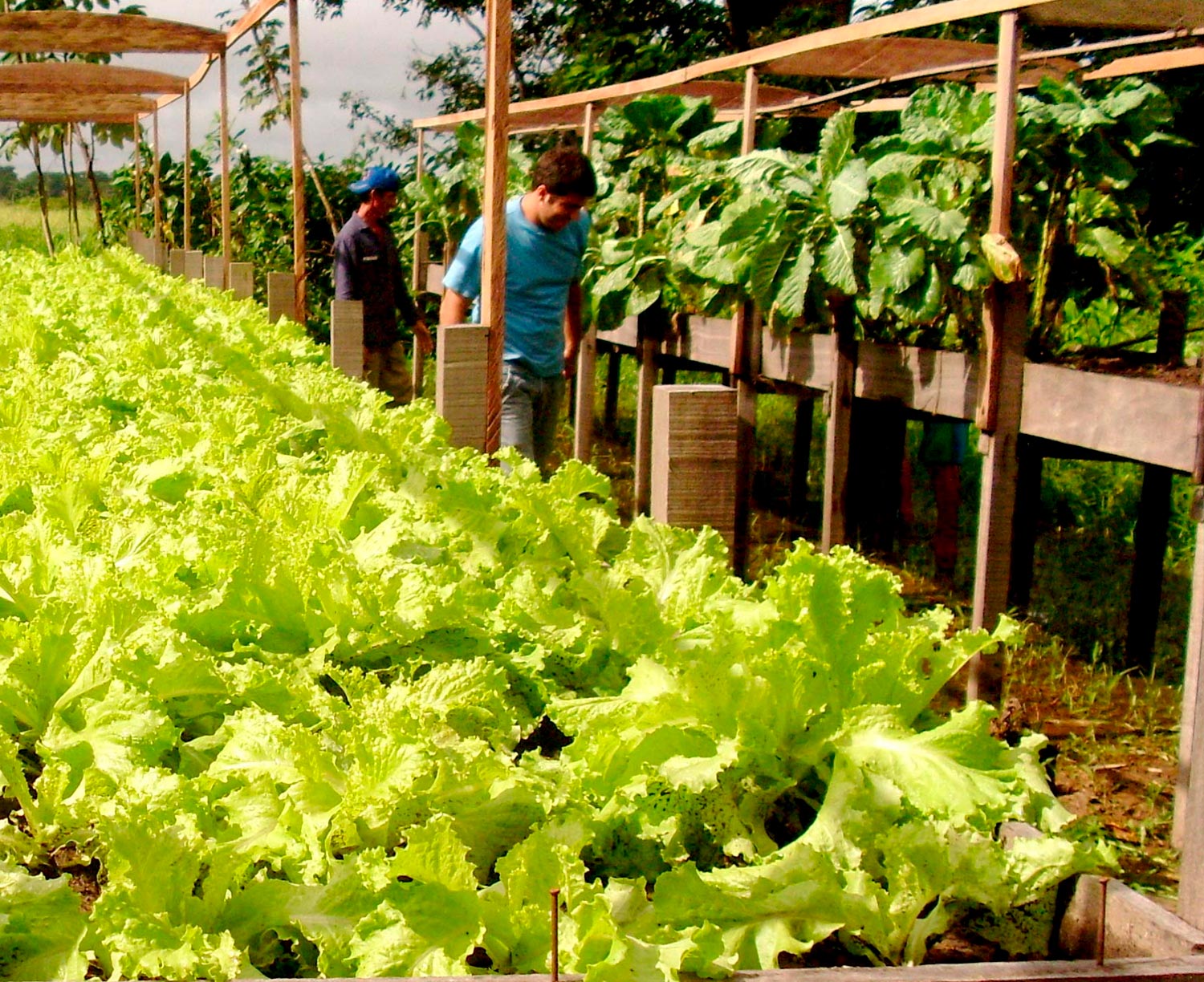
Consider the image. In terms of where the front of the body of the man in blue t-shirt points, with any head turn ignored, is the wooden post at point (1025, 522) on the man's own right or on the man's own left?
on the man's own left

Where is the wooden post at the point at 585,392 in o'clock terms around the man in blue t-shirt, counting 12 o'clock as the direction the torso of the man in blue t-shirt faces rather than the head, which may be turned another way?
The wooden post is roughly at 8 o'clock from the man in blue t-shirt.

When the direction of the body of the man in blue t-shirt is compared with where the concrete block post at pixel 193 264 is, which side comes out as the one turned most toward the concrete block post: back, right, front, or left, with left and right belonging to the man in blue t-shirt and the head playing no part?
back

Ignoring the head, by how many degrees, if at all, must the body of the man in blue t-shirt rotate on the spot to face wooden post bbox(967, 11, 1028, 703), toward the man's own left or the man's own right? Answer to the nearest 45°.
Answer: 0° — they already face it

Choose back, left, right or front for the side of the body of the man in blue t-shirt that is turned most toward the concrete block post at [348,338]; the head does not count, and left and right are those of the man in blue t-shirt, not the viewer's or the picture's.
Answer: back

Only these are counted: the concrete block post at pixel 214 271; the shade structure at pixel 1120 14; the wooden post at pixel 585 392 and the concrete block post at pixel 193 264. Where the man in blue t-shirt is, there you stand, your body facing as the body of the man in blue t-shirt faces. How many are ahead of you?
1

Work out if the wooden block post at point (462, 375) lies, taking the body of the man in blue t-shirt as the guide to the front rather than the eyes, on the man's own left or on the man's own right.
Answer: on the man's own right

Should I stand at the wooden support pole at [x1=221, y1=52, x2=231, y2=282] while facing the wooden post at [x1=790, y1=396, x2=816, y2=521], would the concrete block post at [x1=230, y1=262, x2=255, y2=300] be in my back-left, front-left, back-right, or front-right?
front-right

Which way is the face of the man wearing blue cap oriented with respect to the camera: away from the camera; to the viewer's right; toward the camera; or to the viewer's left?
to the viewer's right

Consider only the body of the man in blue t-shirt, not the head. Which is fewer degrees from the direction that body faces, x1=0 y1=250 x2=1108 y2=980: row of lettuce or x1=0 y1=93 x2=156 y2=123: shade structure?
the row of lettuce

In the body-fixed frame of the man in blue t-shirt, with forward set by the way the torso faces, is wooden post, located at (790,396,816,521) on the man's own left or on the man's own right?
on the man's own left

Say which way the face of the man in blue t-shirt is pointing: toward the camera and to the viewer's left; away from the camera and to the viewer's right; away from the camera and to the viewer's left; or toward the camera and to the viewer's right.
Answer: toward the camera and to the viewer's right

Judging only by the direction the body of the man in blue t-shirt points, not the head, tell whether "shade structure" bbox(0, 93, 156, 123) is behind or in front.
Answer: behind
